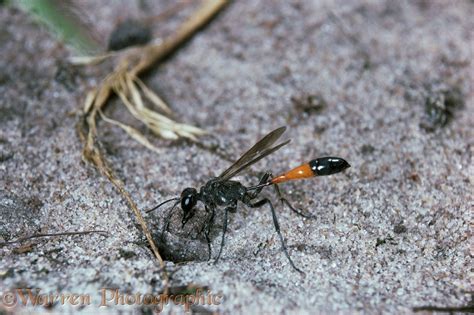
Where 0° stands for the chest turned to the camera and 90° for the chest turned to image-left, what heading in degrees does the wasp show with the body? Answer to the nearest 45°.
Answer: approximately 90°

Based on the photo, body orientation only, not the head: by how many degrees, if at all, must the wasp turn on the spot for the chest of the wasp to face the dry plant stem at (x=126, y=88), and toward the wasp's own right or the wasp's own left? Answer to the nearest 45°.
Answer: approximately 45° to the wasp's own right
